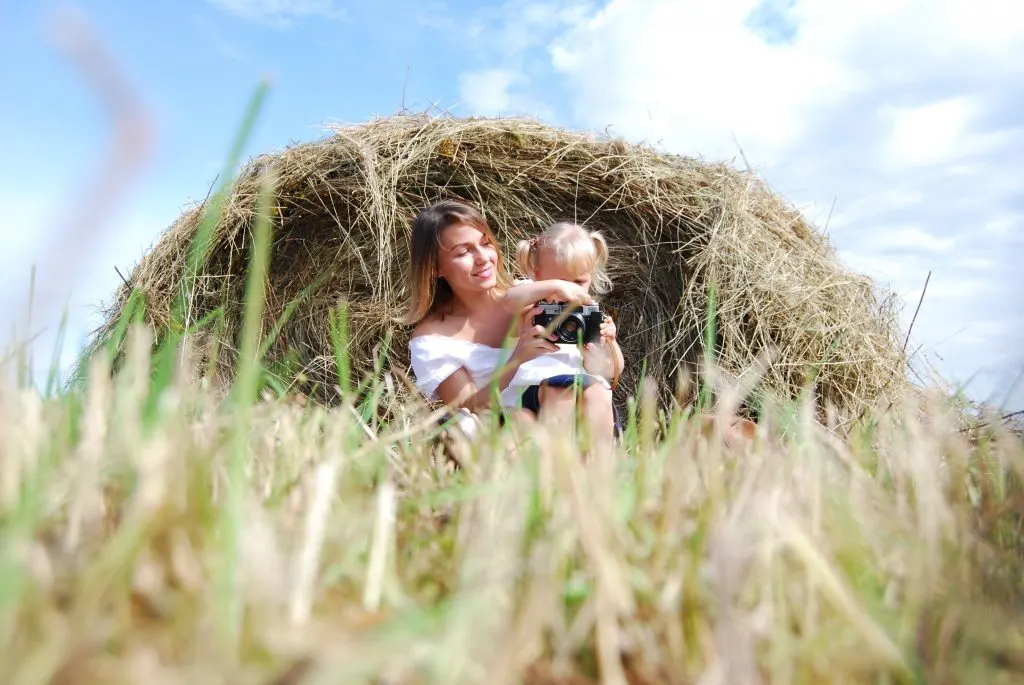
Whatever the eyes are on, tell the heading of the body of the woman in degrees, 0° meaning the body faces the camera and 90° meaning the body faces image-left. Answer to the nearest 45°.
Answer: approximately 315°

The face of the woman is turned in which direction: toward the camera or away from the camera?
toward the camera
